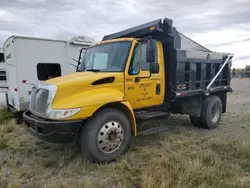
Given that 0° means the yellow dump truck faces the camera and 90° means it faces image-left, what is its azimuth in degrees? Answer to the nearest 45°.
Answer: approximately 45°

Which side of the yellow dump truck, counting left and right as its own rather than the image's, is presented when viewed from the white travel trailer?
right
